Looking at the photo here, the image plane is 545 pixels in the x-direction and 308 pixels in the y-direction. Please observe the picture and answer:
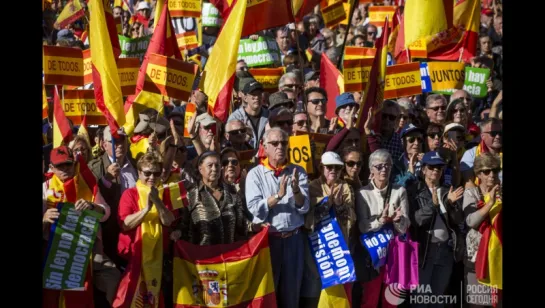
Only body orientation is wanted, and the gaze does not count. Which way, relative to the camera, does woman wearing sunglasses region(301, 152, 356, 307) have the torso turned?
toward the camera

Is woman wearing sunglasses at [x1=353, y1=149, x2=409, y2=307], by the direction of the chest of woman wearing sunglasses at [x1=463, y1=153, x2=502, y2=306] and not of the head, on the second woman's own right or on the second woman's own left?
on the second woman's own right

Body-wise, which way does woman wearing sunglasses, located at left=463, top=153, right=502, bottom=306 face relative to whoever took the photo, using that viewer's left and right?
facing the viewer and to the right of the viewer

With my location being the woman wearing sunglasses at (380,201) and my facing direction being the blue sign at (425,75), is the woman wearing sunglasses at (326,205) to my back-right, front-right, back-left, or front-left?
back-left

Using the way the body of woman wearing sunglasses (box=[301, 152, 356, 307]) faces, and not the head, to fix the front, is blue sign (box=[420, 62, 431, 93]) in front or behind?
behind

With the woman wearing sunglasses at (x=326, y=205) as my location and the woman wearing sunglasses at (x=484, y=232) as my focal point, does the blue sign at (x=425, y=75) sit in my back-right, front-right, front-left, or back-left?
front-left

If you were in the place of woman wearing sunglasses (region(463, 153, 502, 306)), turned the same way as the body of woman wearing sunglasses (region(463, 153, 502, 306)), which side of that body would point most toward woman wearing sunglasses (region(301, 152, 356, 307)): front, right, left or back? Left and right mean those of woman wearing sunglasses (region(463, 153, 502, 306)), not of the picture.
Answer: right

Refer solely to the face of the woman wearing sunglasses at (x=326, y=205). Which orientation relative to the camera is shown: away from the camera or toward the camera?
toward the camera

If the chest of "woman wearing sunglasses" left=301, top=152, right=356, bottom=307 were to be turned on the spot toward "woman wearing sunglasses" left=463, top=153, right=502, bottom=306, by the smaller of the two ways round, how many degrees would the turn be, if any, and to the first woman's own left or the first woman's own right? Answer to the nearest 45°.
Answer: approximately 90° to the first woman's own left

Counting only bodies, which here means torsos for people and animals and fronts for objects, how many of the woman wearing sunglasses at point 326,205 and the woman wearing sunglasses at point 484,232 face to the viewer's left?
0

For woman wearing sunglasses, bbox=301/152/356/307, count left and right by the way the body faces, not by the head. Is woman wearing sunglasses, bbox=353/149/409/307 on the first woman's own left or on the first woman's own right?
on the first woman's own left
